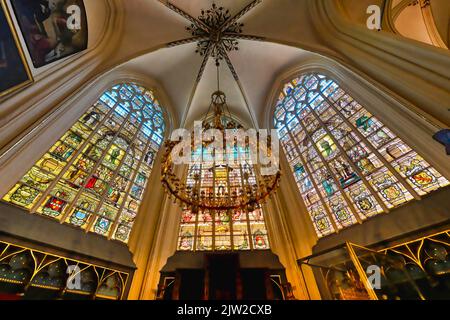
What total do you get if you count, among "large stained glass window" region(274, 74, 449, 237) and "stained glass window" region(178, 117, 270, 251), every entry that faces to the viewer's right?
0

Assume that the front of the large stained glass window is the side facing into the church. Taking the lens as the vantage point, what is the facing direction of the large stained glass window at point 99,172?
facing the viewer and to the right of the viewer

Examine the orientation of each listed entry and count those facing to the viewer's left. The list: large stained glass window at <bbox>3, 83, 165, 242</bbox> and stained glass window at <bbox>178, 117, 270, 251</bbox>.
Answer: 0

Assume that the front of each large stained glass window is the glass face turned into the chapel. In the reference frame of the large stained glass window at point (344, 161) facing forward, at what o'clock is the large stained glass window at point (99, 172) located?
the large stained glass window at point (99, 172) is roughly at 12 o'clock from the large stained glass window at point (344, 161).

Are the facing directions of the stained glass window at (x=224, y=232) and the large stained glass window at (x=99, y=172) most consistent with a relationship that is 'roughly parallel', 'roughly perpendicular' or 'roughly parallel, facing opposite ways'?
roughly perpendicular

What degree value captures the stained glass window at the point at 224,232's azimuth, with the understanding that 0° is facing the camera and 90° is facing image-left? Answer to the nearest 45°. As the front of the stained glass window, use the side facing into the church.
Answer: approximately 0°

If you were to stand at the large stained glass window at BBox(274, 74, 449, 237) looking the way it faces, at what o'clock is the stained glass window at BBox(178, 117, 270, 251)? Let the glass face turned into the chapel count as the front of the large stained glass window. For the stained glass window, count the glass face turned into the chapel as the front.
The stained glass window is roughly at 1 o'clock from the large stained glass window.

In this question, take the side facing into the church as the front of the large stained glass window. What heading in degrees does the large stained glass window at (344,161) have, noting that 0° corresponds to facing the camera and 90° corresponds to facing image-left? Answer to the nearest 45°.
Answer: approximately 45°

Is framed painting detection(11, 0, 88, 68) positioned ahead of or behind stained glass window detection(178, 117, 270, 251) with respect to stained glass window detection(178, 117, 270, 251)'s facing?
ahead

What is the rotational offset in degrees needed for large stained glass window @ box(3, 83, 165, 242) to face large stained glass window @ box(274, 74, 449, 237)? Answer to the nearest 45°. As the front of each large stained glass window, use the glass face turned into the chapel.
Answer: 0° — it already faces it

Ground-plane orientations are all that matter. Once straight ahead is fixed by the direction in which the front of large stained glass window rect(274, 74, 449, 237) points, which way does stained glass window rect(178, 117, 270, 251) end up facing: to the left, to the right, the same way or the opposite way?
to the left
